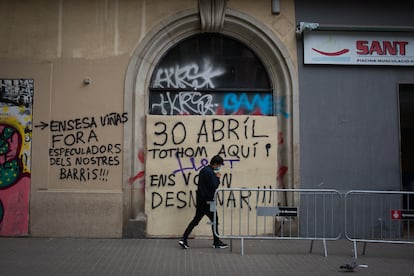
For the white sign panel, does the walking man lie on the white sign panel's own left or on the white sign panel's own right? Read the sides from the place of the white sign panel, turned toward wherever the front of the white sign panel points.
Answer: on the white sign panel's own right

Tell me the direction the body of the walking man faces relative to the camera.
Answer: to the viewer's right

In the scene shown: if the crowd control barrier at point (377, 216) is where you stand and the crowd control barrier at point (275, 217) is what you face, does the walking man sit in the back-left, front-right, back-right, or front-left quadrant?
front-right

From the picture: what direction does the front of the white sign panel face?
toward the camera

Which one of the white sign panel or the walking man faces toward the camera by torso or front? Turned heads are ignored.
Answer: the white sign panel

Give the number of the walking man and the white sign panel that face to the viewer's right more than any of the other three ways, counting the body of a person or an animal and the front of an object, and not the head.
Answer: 1
